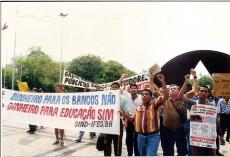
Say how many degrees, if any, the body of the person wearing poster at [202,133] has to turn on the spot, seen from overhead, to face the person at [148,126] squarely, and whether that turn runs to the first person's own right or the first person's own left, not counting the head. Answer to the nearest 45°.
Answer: approximately 90° to the first person's own right

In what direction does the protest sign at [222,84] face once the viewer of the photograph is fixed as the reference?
facing the viewer

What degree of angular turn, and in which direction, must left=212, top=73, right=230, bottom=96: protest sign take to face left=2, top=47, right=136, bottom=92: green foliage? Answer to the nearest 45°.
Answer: approximately 135° to its right

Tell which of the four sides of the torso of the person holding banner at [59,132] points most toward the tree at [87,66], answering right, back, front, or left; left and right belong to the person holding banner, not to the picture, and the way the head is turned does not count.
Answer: back

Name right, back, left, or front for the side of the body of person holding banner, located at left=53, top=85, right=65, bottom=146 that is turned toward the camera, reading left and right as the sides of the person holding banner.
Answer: front

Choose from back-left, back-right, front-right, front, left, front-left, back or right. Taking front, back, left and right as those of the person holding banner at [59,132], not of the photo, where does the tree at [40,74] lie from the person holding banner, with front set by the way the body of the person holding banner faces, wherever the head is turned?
back

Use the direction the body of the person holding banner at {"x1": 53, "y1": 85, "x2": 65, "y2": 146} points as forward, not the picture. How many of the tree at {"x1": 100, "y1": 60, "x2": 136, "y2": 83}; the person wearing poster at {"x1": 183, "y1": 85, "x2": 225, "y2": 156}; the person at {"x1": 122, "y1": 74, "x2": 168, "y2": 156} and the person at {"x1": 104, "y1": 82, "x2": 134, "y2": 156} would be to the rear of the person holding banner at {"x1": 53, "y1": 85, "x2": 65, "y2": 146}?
1

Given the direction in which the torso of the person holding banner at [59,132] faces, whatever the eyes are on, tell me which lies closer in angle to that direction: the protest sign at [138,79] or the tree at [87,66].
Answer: the protest sign

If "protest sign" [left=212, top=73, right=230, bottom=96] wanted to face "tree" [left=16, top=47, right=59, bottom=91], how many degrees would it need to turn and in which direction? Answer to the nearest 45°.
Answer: approximately 135° to its right
